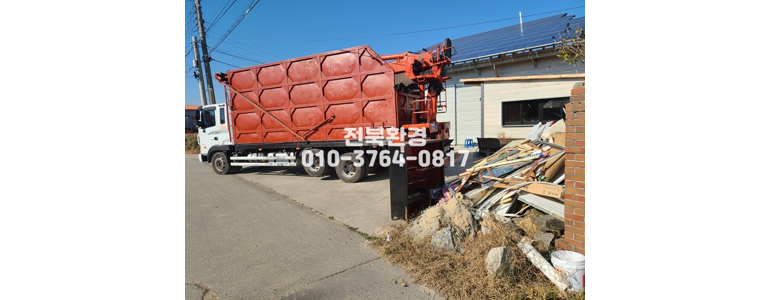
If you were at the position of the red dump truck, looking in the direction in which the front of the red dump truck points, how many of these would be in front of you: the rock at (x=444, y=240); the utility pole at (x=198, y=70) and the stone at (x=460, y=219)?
1

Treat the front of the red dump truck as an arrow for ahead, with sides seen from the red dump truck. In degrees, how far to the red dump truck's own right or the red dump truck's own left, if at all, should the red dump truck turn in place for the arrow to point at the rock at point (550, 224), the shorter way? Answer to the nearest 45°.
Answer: approximately 135° to the red dump truck's own left

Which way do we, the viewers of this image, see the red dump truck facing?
facing away from the viewer and to the left of the viewer

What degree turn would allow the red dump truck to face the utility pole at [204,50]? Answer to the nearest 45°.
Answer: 0° — it already faces it

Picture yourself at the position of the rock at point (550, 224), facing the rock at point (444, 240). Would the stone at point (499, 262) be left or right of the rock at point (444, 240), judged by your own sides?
left

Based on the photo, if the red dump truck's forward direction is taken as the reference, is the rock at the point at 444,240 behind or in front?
behind

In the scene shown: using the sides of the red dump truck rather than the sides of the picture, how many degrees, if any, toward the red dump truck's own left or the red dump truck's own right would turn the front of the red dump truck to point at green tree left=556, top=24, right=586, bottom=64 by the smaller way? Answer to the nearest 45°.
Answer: approximately 135° to the red dump truck's own right

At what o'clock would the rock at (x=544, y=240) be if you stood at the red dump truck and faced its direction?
The rock is roughly at 7 o'clock from the red dump truck.

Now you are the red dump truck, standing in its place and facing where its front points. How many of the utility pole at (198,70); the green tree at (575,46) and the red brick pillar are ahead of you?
1

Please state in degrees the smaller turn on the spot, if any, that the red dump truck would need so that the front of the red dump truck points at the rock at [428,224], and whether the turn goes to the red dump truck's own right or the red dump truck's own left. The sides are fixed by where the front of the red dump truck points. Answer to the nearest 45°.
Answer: approximately 135° to the red dump truck's own left

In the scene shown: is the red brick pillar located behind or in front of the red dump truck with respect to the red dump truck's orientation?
behind

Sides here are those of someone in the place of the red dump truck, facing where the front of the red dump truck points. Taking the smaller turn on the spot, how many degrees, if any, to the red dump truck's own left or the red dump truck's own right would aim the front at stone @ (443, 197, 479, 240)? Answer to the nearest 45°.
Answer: approximately 135° to the red dump truck's own left

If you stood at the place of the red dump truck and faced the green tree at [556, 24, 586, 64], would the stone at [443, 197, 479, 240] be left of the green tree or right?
right
